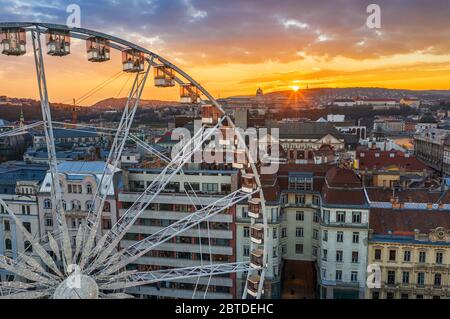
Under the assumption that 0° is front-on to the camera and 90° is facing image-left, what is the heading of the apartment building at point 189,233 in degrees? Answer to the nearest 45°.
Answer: approximately 0°

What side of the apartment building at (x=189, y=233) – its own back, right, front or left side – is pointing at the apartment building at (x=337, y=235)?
left

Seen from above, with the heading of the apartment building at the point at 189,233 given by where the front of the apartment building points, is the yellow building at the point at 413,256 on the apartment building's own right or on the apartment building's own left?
on the apartment building's own left

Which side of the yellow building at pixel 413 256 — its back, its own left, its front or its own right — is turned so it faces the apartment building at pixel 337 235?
right

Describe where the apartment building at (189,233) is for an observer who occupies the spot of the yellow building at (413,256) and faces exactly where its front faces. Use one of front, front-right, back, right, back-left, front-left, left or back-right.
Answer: right

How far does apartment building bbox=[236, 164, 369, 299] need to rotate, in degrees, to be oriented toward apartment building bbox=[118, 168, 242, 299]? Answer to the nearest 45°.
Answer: approximately 90° to its right
